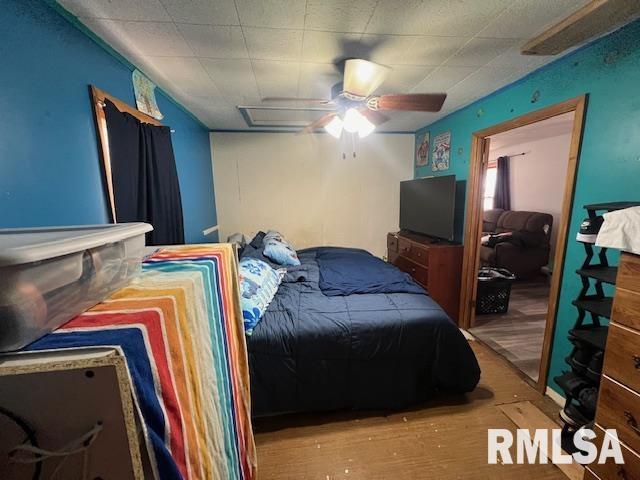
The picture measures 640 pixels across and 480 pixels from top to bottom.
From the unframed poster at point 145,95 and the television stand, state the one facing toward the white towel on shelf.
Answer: the unframed poster

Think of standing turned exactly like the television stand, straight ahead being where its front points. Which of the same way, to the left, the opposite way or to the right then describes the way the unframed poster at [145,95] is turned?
the opposite way

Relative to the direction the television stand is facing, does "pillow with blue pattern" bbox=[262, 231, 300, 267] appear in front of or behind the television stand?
in front

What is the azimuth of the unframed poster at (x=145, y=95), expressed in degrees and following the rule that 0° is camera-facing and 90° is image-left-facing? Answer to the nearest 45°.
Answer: approximately 315°

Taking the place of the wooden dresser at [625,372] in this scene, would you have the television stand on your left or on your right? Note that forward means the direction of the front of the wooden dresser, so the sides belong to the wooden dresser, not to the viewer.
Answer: on your right

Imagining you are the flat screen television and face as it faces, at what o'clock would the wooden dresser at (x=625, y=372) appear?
The wooden dresser is roughly at 10 o'clock from the flat screen television.

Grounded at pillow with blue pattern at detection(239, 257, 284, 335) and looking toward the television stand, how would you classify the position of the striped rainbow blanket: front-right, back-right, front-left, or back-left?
back-right

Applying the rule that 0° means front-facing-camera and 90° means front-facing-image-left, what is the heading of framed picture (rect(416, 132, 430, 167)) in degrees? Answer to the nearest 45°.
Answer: approximately 45°

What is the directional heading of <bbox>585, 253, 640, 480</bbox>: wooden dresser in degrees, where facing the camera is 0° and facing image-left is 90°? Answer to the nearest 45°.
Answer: approximately 45°

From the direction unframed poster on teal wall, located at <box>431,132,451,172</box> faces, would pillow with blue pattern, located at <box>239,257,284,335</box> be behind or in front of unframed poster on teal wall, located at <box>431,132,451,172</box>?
in front

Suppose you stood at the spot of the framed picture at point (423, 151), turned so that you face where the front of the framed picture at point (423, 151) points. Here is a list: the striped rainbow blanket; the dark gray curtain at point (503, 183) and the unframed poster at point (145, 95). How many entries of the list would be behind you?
1

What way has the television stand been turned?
to the viewer's left

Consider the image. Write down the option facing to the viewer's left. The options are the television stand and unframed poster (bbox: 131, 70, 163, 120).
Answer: the television stand

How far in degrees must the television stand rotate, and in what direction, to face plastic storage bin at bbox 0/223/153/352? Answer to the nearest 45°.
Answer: approximately 90° to its left

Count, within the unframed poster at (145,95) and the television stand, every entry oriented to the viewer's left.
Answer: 1

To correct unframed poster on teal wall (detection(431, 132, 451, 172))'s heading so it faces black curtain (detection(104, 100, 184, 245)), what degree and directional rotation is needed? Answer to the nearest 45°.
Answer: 0° — it already faces it
